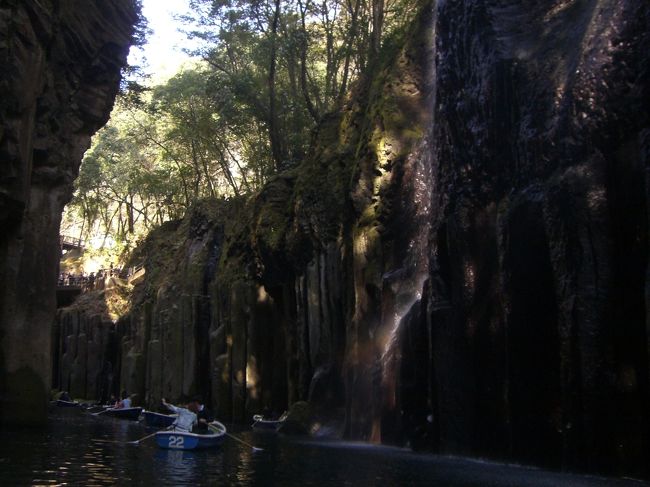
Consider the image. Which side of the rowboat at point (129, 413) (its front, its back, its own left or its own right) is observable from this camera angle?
left
